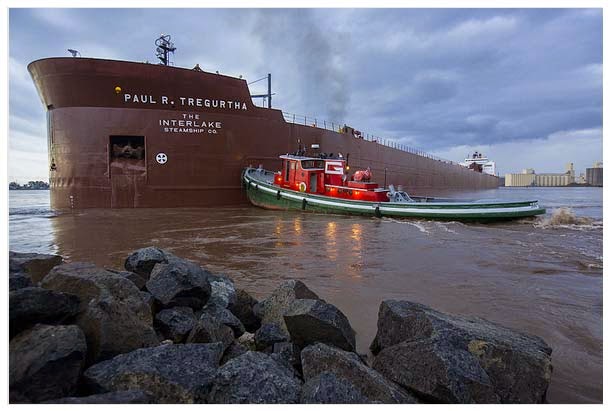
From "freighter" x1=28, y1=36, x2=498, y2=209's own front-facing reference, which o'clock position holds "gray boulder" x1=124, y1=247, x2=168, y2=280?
The gray boulder is roughly at 10 o'clock from the freighter.

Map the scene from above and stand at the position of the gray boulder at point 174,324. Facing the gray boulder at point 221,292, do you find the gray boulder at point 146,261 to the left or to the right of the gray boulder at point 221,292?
left

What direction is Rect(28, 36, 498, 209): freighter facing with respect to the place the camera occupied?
facing the viewer and to the left of the viewer

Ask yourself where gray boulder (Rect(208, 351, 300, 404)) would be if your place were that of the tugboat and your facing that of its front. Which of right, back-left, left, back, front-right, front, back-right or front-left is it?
left

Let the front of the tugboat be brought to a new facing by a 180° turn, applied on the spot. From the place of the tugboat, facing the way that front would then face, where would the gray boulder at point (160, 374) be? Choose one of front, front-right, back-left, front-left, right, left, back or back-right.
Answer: right

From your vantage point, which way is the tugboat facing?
to the viewer's left

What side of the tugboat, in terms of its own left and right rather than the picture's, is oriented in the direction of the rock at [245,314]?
left

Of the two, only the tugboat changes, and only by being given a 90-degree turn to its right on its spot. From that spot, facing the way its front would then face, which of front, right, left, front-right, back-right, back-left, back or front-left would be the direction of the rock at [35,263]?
back

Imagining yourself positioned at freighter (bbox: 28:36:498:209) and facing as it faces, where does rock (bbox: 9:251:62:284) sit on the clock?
The rock is roughly at 10 o'clock from the freighter.

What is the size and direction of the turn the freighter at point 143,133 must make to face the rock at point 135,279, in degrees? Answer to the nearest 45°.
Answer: approximately 45° to its left

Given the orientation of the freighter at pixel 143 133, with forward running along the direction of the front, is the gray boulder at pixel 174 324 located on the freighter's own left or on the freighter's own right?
on the freighter's own left

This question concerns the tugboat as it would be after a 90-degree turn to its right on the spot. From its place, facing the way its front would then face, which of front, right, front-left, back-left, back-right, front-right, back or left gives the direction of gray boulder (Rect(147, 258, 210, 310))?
back

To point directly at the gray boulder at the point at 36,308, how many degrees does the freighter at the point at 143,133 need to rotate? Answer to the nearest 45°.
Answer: approximately 45° to its left

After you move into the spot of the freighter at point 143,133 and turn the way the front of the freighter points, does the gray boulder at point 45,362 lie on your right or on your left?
on your left
